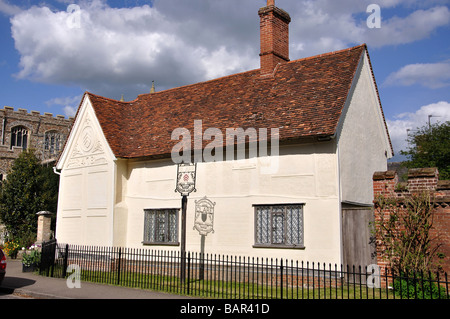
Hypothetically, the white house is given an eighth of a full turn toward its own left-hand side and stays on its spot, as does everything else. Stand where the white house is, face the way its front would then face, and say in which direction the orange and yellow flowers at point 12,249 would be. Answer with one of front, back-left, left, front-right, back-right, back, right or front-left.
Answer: back-right

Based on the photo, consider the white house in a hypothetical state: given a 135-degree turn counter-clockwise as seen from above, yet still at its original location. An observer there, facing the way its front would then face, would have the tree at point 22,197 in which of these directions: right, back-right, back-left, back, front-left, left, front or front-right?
back-left

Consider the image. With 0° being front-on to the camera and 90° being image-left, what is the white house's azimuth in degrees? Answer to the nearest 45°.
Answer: approximately 45°
